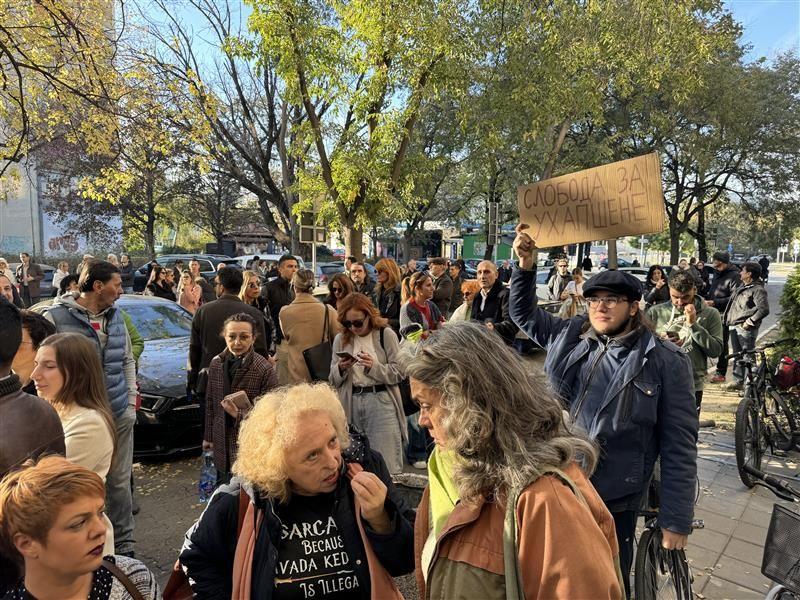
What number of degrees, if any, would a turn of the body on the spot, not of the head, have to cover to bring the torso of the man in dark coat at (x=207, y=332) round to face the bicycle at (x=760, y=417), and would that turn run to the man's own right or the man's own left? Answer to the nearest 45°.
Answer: approximately 90° to the man's own right

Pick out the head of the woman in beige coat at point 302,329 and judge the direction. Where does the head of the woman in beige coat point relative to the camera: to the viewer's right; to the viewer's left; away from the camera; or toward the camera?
away from the camera

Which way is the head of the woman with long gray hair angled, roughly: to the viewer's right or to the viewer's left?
to the viewer's left

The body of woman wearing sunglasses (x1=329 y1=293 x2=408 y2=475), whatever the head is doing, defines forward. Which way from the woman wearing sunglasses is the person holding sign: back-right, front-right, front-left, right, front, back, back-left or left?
left

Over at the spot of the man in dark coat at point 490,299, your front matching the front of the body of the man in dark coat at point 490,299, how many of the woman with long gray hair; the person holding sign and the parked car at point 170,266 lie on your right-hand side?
1

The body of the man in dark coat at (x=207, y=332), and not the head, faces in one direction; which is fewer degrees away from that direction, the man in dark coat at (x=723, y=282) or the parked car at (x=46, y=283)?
the parked car

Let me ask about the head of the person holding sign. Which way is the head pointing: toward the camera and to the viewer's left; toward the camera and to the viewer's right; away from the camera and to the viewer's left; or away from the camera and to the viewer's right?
toward the camera and to the viewer's left

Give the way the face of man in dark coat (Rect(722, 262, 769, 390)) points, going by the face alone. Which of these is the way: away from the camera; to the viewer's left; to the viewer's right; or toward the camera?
to the viewer's left

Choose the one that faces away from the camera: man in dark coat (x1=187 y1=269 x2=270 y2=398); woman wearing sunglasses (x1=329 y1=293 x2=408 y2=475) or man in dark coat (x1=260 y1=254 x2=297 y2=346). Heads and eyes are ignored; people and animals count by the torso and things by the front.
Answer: man in dark coat (x1=187 y1=269 x2=270 y2=398)

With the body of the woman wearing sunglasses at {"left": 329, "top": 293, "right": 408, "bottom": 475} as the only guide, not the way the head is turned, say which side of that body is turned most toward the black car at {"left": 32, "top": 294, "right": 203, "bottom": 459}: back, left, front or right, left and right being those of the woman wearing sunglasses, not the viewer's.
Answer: right

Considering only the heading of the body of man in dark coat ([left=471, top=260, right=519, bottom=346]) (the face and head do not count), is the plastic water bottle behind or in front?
in front

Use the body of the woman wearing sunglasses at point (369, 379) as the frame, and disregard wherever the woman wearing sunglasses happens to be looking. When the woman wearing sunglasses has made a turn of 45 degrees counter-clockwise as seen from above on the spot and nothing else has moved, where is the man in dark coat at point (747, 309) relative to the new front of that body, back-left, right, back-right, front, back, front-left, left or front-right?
back-left
